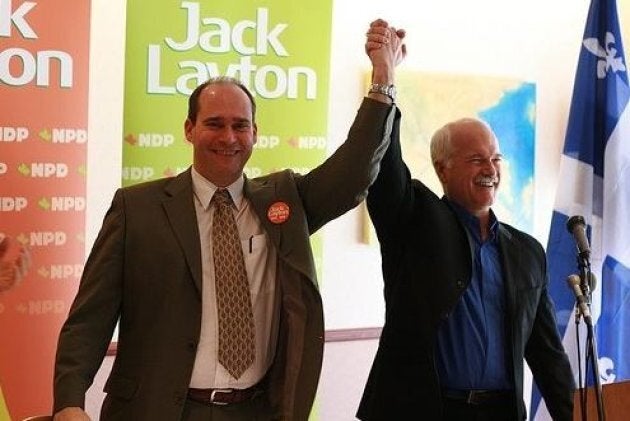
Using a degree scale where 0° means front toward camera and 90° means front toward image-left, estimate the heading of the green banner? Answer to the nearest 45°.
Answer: approximately 0°

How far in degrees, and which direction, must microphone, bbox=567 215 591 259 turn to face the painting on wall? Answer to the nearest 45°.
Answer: approximately 90° to its right

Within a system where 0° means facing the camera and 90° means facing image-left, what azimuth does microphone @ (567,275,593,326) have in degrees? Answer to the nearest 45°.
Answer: approximately 90°

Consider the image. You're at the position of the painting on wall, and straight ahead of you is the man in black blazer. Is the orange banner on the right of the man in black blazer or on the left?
right

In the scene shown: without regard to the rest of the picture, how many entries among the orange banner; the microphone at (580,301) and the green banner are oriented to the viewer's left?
1

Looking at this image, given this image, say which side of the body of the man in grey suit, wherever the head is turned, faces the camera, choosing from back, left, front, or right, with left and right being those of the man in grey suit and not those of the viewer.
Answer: front

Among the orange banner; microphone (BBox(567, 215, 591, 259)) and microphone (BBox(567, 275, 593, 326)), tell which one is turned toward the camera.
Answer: the orange banner

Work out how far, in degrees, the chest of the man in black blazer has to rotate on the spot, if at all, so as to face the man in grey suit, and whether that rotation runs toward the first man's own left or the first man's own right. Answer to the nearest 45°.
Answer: approximately 90° to the first man's own right
